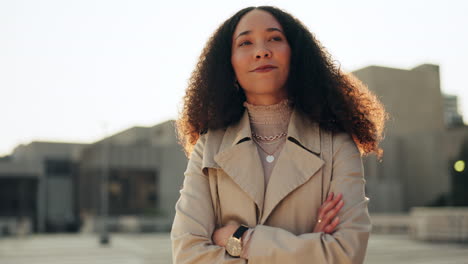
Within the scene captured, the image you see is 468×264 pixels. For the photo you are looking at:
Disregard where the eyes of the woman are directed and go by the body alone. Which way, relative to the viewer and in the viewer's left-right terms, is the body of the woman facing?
facing the viewer
